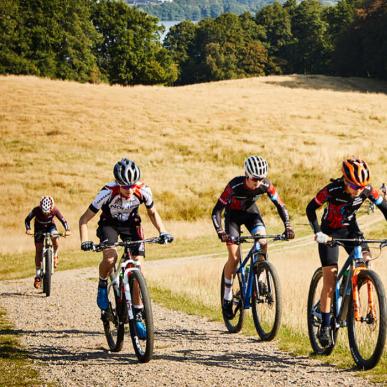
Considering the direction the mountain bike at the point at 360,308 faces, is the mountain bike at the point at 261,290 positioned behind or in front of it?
behind

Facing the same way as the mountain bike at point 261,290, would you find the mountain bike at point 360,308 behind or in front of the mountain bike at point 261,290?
in front

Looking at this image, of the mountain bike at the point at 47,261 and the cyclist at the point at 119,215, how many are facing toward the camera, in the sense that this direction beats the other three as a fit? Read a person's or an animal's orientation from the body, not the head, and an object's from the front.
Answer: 2

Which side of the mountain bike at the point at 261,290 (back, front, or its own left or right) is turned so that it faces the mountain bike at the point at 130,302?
right

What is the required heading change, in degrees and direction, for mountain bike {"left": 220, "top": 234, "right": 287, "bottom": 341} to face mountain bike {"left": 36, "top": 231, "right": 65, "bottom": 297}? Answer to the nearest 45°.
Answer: approximately 180°

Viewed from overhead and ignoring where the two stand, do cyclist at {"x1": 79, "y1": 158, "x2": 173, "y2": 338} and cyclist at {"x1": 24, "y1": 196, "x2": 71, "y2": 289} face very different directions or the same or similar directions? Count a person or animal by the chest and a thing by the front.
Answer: same or similar directions

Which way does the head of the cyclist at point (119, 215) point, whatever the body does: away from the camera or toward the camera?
toward the camera

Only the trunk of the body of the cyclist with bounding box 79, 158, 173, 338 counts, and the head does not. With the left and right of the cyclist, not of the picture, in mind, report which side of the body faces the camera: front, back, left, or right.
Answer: front

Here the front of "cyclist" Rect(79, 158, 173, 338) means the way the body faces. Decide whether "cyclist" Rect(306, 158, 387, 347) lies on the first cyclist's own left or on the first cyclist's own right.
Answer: on the first cyclist's own left

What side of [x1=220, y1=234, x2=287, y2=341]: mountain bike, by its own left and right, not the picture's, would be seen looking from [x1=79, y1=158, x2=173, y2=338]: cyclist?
right

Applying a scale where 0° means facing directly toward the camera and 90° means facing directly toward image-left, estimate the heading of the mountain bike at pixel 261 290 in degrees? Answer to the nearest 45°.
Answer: approximately 315°

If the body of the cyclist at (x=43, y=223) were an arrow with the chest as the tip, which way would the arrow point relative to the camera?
toward the camera

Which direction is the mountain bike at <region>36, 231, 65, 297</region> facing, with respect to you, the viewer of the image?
facing the viewer

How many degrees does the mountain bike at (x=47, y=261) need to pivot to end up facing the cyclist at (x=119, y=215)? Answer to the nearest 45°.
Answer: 0° — it already faces them
